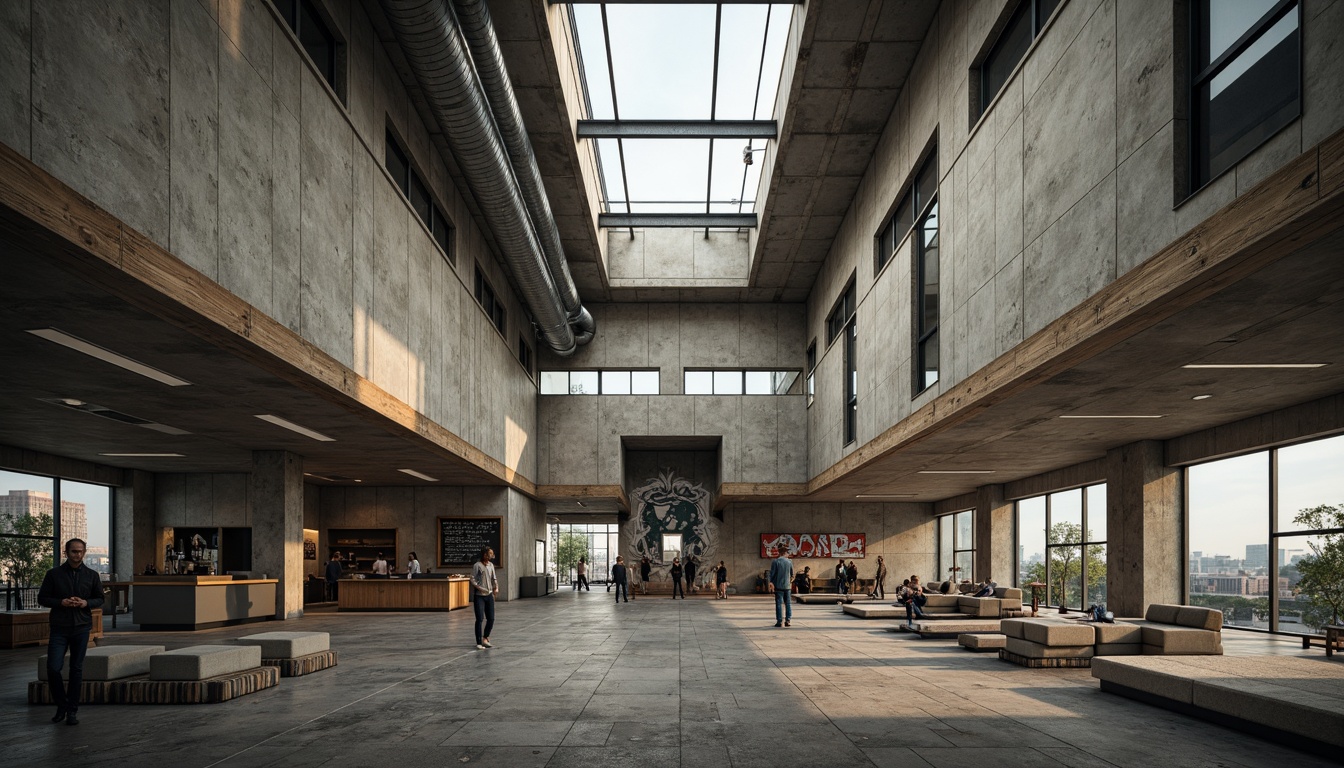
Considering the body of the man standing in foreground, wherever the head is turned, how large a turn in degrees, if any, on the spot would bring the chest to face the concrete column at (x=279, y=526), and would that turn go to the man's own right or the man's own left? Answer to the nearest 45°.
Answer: approximately 180°

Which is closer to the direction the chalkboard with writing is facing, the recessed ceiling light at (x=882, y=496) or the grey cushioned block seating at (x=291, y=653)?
the grey cushioned block seating

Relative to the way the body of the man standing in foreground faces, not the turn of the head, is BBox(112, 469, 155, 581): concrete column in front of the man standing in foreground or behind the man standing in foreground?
behind

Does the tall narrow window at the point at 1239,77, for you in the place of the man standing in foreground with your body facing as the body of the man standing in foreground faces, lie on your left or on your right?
on your left

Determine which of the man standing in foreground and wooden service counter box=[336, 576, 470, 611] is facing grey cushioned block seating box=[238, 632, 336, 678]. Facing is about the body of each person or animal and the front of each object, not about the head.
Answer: the wooden service counter
